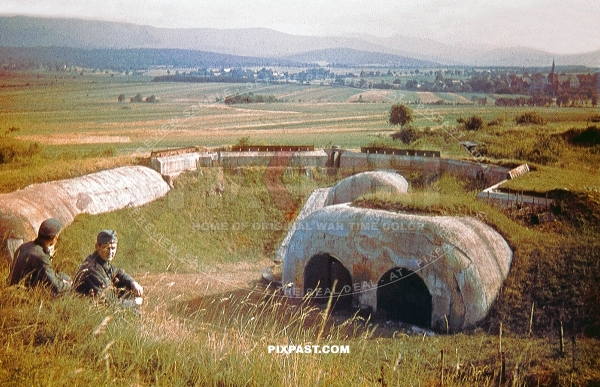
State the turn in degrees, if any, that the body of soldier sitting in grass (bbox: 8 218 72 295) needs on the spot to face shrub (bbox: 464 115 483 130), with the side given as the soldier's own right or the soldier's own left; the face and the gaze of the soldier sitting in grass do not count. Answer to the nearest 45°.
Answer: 0° — they already face it

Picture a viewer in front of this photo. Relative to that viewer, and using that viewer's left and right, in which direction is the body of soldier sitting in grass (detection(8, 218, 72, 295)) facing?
facing away from the viewer and to the right of the viewer

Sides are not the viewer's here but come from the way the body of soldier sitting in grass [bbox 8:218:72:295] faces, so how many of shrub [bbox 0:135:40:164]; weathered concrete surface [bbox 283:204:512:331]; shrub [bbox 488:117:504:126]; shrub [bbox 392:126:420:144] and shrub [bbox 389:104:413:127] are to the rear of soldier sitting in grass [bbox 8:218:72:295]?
0

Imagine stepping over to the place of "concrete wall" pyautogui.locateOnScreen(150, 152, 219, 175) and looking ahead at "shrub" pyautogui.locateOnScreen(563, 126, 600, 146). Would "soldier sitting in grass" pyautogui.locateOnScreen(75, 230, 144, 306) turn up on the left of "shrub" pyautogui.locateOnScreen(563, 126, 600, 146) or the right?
right

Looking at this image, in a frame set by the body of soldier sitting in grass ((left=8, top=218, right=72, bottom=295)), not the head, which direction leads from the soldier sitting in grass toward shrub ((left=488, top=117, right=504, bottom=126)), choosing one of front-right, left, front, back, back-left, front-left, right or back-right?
front

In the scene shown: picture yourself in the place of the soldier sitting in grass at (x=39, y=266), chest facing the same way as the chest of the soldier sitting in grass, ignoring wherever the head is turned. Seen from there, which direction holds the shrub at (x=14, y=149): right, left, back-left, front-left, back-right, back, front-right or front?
front-left

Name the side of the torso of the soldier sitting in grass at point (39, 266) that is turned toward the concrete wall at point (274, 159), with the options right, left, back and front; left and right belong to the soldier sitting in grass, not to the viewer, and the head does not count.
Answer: front

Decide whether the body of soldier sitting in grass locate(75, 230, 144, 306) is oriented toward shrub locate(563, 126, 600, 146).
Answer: no

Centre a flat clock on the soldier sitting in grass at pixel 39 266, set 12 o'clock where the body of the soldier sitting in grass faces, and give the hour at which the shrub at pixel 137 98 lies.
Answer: The shrub is roughly at 11 o'clock from the soldier sitting in grass.

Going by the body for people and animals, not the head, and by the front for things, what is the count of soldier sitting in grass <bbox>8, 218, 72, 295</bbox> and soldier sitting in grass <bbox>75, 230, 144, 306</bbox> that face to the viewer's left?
0

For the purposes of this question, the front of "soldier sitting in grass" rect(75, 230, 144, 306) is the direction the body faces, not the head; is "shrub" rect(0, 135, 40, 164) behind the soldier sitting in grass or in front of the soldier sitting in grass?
behind

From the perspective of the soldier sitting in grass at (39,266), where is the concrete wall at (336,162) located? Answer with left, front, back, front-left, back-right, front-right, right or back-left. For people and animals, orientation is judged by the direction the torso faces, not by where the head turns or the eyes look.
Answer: front

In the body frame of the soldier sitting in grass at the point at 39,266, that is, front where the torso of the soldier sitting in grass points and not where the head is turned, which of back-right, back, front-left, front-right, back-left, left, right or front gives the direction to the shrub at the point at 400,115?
front

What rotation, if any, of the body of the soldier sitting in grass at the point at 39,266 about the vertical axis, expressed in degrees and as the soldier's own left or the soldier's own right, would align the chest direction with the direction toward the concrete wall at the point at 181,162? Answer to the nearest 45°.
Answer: approximately 45° to the soldier's own left

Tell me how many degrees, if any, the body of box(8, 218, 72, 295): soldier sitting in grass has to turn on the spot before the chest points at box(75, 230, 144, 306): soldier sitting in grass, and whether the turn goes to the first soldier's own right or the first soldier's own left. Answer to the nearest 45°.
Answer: approximately 45° to the first soldier's own right

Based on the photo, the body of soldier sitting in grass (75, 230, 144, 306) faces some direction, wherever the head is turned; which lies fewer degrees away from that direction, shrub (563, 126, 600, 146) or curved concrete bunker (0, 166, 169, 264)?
the shrub
